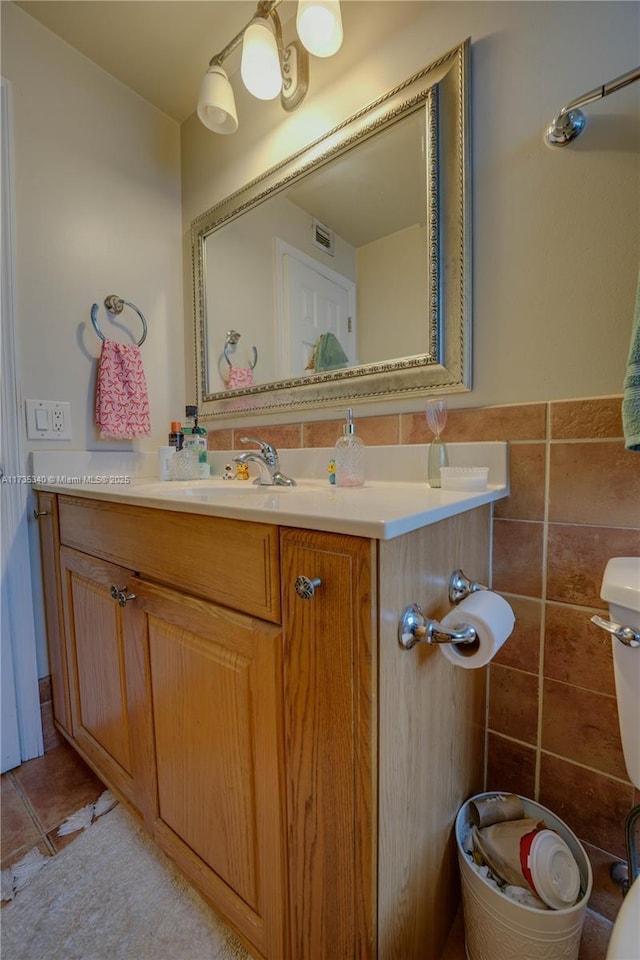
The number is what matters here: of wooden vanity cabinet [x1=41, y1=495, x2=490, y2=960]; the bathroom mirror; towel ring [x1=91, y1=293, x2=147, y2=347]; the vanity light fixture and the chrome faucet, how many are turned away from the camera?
0

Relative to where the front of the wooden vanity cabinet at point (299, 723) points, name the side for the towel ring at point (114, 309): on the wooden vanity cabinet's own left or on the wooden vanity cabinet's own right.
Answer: on the wooden vanity cabinet's own right

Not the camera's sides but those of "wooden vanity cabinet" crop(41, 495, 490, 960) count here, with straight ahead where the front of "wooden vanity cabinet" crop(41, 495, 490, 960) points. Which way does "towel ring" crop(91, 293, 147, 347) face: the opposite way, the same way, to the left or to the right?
to the left

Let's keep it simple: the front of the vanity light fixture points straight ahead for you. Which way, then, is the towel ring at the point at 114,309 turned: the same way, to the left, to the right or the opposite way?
to the left

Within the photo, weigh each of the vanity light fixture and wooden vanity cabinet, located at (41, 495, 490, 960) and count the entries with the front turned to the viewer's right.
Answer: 0

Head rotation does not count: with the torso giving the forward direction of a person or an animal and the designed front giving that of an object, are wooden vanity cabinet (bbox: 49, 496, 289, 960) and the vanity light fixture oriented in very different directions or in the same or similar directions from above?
same or similar directions

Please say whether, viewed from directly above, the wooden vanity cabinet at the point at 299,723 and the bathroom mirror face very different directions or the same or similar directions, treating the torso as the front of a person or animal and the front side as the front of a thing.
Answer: same or similar directions

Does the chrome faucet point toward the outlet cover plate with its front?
no

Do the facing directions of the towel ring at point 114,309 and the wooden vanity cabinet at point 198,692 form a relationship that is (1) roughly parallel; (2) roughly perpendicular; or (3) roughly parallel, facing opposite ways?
roughly perpendicular

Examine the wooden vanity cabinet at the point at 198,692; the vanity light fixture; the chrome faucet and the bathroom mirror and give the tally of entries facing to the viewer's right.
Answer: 0

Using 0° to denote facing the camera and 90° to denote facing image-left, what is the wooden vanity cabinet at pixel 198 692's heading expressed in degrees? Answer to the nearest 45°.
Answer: approximately 45°

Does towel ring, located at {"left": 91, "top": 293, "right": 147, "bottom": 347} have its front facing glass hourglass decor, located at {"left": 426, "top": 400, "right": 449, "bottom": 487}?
yes

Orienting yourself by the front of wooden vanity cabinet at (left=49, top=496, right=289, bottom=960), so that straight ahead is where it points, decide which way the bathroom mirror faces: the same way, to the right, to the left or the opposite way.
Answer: the same way

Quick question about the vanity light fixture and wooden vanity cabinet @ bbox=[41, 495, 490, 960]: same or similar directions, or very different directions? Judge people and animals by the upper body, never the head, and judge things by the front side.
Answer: same or similar directions

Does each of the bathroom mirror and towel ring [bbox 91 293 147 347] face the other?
no
